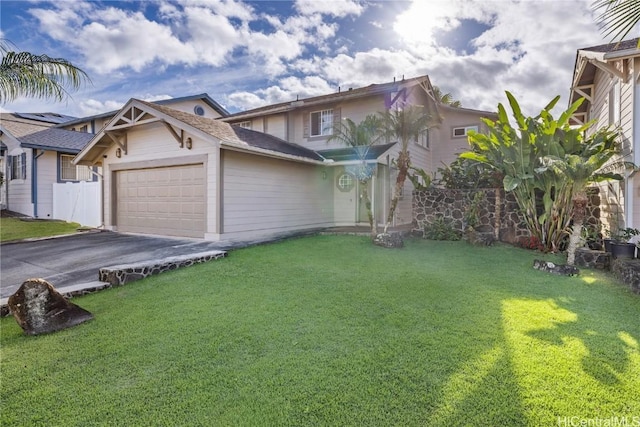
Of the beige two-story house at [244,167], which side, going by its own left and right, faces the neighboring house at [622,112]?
left

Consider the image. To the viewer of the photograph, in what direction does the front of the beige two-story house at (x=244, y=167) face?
facing the viewer and to the left of the viewer

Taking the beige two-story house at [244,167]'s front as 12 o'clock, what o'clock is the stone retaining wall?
The stone retaining wall is roughly at 8 o'clock from the beige two-story house.

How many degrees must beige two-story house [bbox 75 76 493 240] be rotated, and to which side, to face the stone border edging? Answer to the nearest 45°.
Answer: approximately 45° to its left

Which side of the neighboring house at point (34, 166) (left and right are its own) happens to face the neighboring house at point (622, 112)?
left

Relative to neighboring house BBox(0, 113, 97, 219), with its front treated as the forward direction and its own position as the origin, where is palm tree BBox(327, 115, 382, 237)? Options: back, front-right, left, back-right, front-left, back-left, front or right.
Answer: left

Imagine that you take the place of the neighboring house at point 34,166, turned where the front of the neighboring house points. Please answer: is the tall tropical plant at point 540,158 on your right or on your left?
on your left

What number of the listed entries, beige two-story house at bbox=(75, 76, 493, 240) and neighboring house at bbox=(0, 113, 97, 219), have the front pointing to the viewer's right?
0
